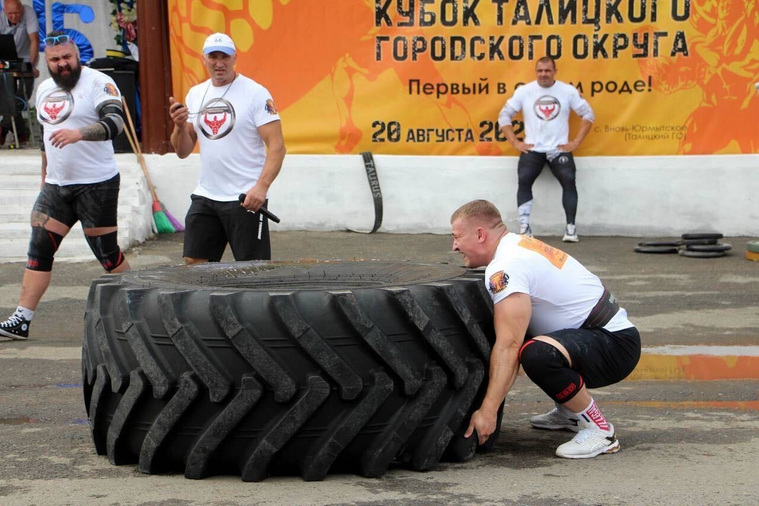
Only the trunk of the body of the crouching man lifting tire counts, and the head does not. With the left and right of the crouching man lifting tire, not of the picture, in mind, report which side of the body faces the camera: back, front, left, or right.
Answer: left

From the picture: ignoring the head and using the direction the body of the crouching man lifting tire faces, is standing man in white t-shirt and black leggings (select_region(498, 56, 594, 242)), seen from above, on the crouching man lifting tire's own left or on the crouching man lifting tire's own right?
on the crouching man lifting tire's own right

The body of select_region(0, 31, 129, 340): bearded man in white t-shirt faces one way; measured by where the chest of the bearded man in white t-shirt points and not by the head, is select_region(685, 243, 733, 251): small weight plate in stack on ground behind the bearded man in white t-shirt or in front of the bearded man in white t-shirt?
behind

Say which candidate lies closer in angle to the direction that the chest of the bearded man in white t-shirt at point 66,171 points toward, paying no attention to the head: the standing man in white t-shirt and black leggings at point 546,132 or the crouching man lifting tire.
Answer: the crouching man lifting tire

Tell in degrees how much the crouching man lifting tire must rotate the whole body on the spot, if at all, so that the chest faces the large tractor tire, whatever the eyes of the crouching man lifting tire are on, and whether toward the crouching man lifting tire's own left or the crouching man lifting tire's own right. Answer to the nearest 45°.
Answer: approximately 45° to the crouching man lifting tire's own left

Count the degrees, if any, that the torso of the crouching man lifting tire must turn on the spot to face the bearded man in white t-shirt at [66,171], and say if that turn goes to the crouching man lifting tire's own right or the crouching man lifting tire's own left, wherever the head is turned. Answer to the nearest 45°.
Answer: approximately 45° to the crouching man lifting tire's own right

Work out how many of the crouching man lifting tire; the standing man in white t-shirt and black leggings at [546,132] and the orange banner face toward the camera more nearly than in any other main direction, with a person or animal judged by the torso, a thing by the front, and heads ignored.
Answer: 2

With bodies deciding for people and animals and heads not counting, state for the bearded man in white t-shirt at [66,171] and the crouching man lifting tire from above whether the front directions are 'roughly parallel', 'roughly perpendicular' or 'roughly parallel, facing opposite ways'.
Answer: roughly perpendicular

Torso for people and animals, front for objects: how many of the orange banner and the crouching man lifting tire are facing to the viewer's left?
1

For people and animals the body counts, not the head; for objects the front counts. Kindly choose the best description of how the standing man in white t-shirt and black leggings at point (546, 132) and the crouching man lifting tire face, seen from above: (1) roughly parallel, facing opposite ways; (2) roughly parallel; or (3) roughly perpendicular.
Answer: roughly perpendicular
